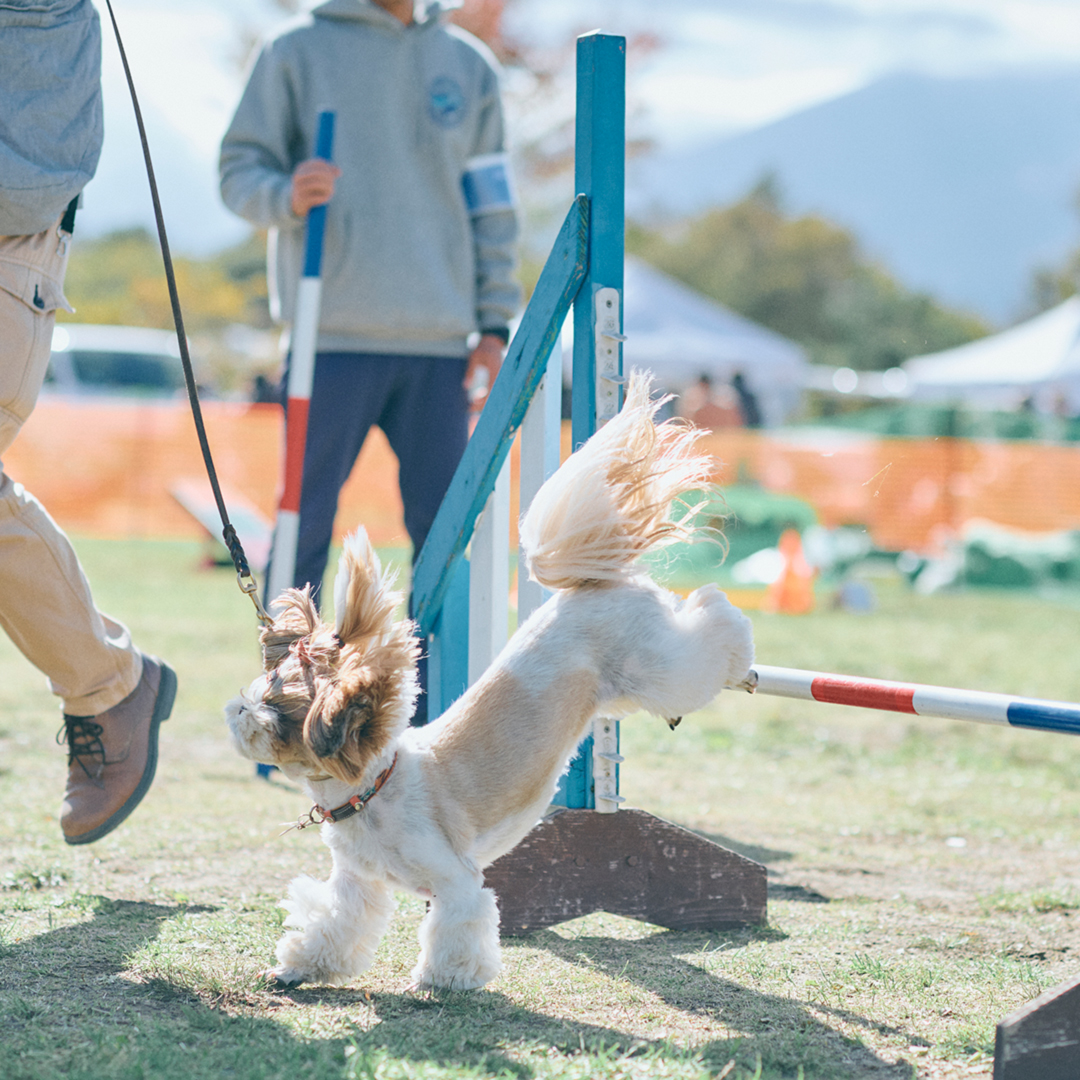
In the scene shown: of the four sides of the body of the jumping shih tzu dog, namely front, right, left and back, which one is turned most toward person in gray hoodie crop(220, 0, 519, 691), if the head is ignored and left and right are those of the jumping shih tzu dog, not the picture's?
right

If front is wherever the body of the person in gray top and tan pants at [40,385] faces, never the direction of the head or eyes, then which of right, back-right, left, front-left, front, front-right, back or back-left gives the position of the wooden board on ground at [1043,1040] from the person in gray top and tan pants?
back-left

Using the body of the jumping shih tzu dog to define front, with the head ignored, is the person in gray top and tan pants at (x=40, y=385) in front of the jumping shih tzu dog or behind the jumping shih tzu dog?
in front

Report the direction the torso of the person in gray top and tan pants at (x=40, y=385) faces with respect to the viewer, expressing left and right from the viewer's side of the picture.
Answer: facing to the left of the viewer

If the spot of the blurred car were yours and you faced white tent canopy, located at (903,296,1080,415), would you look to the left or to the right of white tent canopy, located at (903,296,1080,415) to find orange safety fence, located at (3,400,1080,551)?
right

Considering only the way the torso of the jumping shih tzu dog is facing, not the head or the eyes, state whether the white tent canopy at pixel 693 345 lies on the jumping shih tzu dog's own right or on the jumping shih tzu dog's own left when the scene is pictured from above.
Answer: on the jumping shih tzu dog's own right

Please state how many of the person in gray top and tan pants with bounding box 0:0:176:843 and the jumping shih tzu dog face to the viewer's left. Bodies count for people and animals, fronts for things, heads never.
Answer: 2

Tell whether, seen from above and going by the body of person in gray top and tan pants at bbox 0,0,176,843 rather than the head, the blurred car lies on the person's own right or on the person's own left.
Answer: on the person's own right

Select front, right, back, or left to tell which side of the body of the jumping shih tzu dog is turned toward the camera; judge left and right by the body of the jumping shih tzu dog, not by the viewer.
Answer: left
